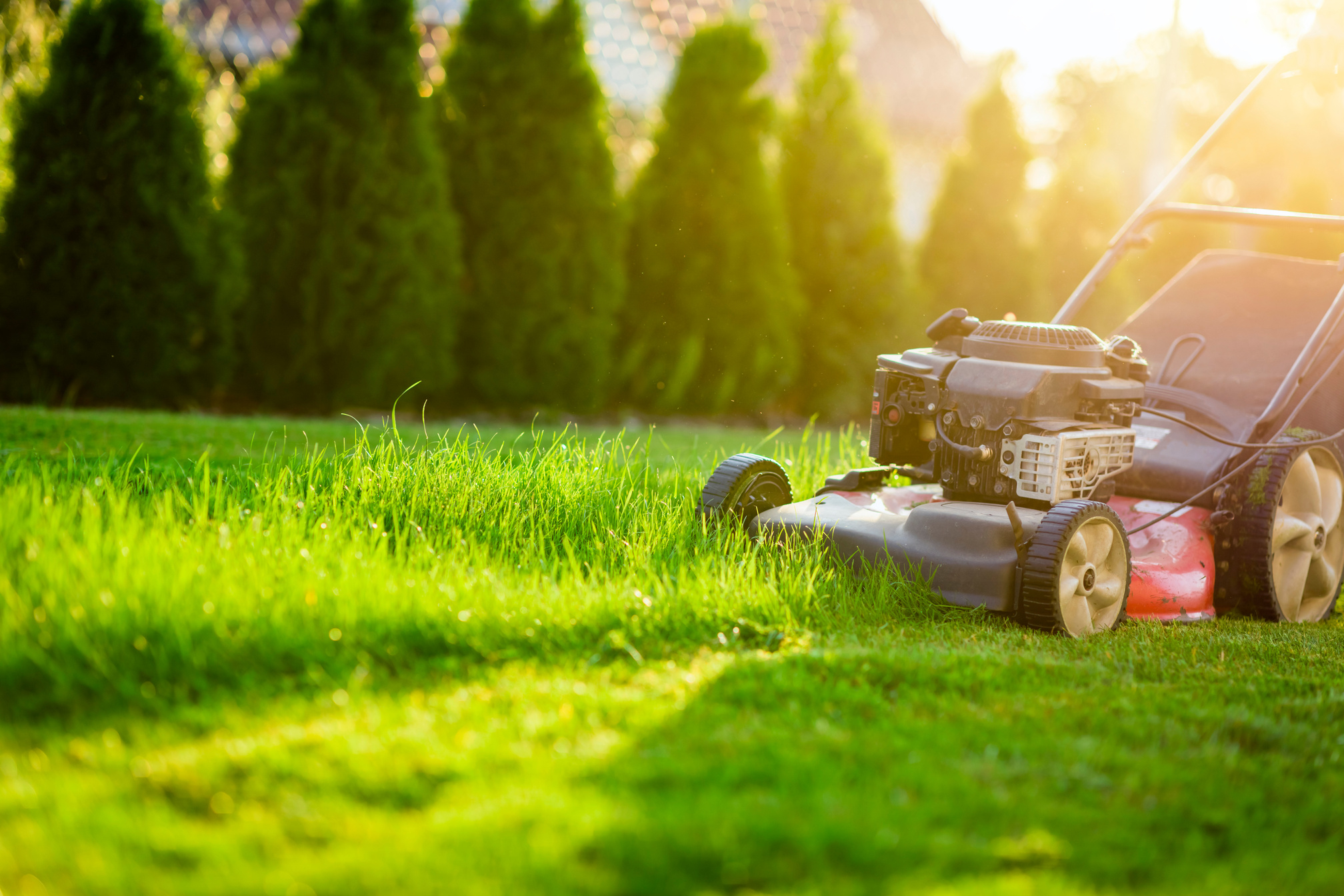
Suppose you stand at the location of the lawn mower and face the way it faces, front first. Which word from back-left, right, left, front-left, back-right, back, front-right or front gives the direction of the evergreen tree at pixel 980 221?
back-right

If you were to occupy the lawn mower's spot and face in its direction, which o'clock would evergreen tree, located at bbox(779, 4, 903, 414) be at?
The evergreen tree is roughly at 4 o'clock from the lawn mower.

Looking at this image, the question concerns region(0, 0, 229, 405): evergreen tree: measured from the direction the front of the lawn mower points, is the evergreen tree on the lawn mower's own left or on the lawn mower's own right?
on the lawn mower's own right

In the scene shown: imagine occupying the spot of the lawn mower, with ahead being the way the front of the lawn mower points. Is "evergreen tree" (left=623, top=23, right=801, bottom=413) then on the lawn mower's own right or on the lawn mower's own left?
on the lawn mower's own right

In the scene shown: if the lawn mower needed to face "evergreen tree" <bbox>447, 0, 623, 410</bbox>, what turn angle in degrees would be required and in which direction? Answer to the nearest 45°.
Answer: approximately 90° to its right

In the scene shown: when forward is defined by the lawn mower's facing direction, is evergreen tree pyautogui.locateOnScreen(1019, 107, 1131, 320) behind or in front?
behind

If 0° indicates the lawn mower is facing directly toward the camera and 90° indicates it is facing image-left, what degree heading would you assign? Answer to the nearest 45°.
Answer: approximately 45°
